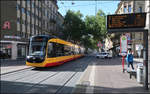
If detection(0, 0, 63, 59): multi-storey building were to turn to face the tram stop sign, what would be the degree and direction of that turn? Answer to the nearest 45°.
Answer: approximately 45° to its right

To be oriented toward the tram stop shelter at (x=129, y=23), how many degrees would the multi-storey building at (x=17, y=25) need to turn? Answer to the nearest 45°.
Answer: approximately 45° to its right

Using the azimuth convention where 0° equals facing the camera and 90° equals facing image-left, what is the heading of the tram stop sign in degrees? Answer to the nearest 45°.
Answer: approximately 0°

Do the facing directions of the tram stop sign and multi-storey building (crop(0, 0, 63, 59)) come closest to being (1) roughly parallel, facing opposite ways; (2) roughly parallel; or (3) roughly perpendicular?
roughly perpendicular

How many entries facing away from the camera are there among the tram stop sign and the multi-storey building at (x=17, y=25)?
0

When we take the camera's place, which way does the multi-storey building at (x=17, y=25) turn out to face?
facing the viewer and to the right of the viewer
